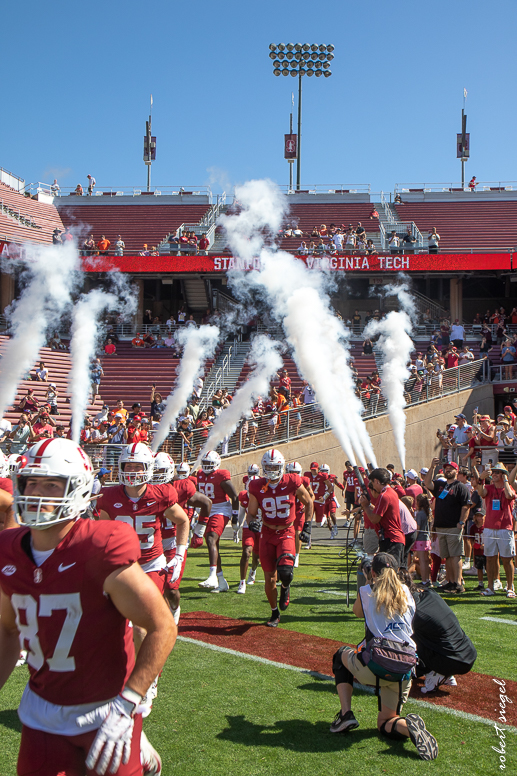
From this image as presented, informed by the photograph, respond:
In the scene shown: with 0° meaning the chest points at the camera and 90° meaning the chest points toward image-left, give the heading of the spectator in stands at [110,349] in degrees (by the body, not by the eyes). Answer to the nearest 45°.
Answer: approximately 0°

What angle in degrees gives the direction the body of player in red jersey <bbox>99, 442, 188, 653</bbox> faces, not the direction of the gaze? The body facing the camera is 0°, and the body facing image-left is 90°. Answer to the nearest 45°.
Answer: approximately 0°

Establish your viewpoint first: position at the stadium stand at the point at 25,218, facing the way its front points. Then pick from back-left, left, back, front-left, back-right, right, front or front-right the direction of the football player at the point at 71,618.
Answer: front-right

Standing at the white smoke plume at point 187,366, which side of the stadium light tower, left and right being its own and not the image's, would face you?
front

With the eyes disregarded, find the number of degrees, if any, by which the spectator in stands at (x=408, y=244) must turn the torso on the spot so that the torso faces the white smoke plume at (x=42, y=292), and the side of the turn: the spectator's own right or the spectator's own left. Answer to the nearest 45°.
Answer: approximately 90° to the spectator's own right

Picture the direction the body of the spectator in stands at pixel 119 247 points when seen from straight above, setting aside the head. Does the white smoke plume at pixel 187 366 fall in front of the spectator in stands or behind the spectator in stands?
in front

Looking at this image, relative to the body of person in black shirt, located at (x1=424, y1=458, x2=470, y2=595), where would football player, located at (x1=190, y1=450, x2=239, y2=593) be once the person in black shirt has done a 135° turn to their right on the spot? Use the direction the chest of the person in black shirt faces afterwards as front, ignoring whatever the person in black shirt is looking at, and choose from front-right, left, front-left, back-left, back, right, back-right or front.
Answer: left

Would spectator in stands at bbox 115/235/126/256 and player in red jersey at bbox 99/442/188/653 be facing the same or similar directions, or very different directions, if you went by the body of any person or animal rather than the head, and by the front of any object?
same or similar directions

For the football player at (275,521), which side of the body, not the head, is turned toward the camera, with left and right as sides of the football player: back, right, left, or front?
front

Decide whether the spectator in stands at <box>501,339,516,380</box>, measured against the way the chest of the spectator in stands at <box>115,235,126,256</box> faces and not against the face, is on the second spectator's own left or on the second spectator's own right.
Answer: on the second spectator's own left

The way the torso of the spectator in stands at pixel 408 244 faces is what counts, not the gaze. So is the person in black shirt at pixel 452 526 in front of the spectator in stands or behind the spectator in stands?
in front

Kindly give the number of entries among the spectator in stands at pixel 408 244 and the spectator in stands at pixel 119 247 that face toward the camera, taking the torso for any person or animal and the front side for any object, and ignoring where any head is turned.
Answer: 2

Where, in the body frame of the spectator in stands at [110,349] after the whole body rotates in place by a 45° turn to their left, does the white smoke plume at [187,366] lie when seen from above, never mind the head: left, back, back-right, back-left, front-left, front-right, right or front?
front

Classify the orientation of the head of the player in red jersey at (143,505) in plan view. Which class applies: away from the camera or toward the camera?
toward the camera
